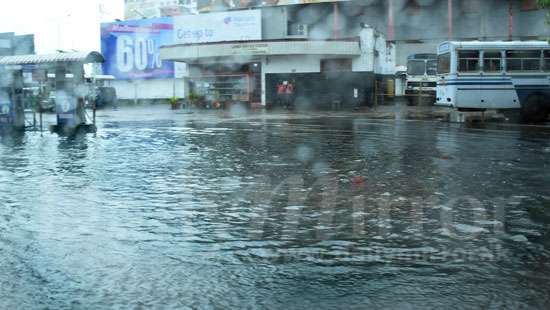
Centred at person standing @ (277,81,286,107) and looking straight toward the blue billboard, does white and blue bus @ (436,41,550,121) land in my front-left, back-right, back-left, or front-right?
back-left

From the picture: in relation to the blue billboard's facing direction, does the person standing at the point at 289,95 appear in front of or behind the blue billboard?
in front

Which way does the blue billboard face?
toward the camera

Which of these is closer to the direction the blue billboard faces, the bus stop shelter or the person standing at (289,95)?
the bus stop shelter

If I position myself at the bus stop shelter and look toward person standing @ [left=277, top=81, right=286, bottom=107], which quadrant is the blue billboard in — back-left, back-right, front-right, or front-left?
front-left

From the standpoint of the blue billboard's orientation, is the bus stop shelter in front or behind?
in front

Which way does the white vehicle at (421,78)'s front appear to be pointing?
toward the camera

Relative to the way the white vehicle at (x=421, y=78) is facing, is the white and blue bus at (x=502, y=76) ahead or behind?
ahead

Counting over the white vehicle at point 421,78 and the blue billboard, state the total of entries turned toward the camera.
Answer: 2

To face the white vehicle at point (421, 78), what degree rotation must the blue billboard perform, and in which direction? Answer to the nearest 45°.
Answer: approximately 45° to its left
